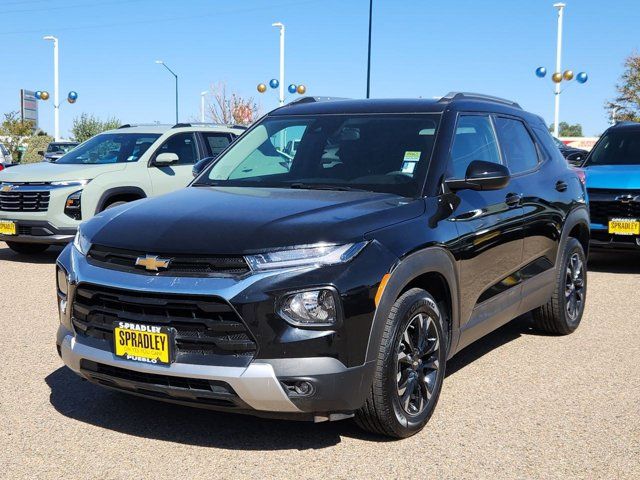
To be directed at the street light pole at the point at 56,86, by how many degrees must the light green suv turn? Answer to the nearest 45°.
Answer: approximately 135° to its right

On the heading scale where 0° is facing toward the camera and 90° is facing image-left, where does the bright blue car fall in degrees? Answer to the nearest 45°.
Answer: approximately 45°

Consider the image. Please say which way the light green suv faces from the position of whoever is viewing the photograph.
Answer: facing the viewer and to the left of the viewer

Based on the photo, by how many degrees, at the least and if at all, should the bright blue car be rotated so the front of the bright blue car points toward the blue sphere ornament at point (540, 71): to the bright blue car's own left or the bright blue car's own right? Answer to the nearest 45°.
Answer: approximately 135° to the bright blue car's own right

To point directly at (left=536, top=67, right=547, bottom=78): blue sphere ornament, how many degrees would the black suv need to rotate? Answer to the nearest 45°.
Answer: approximately 135° to its right

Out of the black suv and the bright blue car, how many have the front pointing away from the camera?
0

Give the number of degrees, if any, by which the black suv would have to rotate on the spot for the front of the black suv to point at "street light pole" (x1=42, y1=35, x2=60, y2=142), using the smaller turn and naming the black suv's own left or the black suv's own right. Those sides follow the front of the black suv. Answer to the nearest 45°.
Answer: approximately 135° to the black suv's own right

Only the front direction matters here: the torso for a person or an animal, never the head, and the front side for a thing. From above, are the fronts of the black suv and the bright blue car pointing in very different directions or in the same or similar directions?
same or similar directions

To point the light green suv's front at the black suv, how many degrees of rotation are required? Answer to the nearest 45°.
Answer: approximately 45° to its left

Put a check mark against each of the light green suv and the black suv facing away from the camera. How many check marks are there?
0

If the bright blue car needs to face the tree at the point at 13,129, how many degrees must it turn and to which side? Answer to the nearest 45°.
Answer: approximately 90° to its right

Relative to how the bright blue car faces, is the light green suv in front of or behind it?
in front

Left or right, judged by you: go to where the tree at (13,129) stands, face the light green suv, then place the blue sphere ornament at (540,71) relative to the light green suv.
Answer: left

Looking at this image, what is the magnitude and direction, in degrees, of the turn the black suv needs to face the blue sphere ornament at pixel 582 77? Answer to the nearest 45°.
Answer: approximately 135° to its right

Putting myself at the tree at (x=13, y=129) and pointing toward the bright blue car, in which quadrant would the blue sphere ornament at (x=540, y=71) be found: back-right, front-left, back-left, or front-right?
front-left
